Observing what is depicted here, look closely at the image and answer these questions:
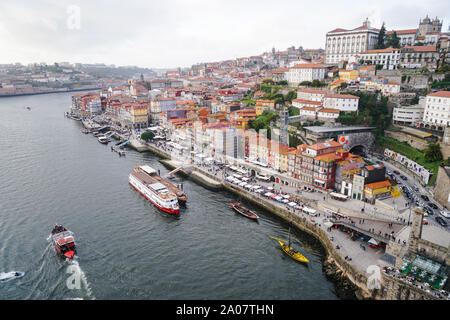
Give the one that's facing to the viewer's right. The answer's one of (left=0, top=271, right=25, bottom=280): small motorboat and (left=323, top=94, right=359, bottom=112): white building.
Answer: the small motorboat

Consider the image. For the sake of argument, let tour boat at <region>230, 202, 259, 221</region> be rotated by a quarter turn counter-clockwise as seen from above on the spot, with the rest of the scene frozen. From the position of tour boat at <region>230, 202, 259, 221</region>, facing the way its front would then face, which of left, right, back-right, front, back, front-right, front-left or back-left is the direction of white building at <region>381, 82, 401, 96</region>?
front

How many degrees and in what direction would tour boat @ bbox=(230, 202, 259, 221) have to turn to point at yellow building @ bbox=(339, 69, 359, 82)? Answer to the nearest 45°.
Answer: approximately 90° to its left

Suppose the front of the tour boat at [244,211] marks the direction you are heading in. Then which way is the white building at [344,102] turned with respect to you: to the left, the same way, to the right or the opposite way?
to the right

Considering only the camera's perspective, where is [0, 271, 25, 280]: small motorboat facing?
facing to the right of the viewer

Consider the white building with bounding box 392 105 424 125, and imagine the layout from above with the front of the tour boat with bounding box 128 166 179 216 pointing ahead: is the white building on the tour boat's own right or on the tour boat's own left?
on the tour boat's own left

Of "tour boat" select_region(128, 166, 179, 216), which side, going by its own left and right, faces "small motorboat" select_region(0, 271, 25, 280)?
right

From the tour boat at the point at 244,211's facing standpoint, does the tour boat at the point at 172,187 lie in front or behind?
behind

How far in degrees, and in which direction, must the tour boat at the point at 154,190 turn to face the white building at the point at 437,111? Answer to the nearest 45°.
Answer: approximately 45° to its left

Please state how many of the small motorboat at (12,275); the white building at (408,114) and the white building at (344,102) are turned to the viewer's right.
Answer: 1
